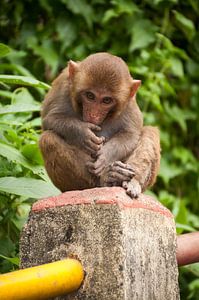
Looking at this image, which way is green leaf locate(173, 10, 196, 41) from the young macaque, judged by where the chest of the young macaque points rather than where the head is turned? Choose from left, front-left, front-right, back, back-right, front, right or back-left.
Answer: back

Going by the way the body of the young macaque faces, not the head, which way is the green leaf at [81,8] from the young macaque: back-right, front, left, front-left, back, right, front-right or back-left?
back

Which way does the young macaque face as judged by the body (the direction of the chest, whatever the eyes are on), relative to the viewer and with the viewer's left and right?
facing the viewer

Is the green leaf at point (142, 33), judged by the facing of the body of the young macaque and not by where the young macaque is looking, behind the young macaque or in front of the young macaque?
behind

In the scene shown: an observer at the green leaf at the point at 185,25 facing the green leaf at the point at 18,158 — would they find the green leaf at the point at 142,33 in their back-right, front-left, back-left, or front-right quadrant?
front-right

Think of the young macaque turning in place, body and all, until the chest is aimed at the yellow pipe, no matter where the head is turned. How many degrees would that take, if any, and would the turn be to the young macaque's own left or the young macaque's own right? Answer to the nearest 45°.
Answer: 0° — it already faces it

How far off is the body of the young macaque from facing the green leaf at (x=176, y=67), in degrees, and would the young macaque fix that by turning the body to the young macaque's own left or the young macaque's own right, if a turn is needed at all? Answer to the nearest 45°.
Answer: approximately 180°
